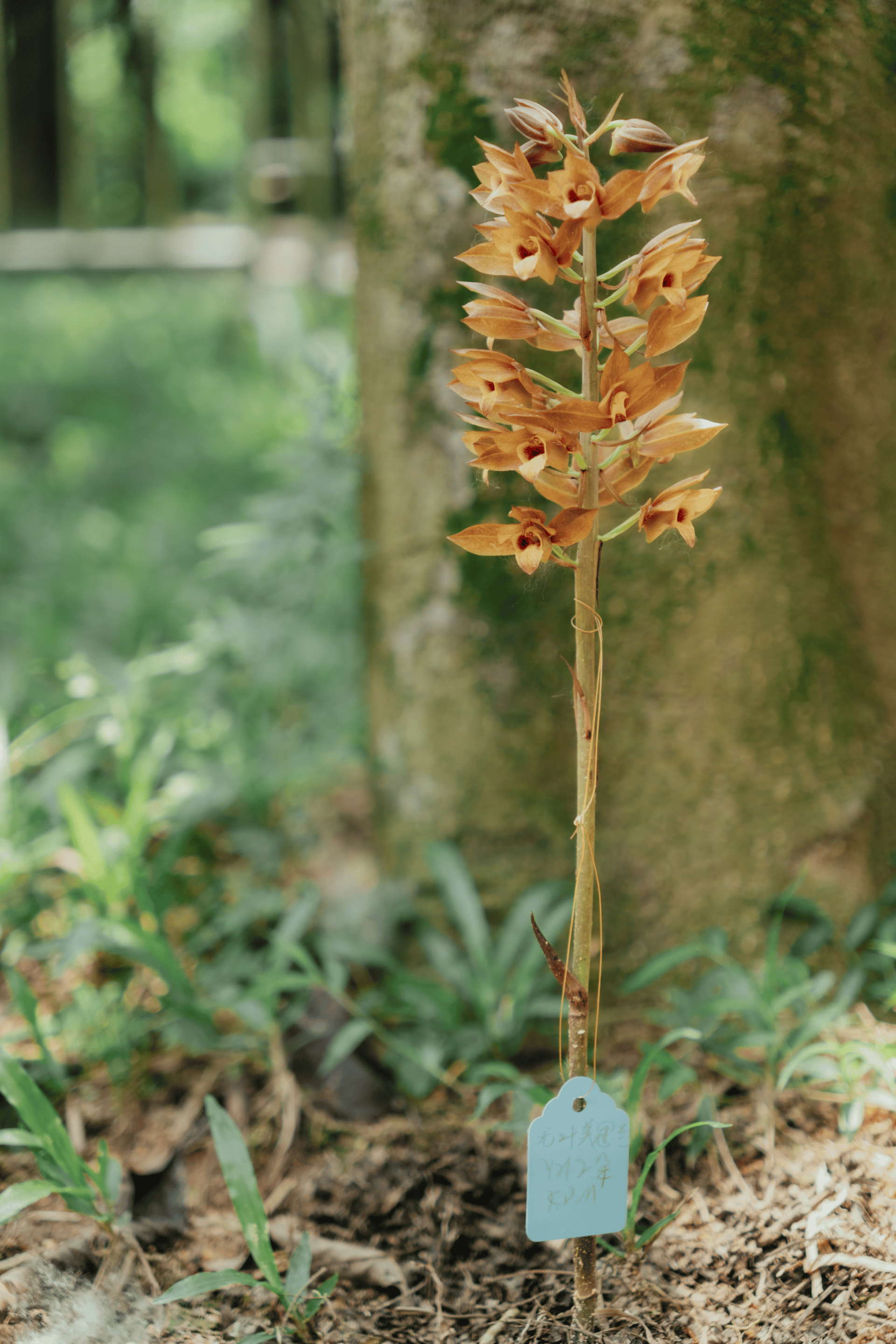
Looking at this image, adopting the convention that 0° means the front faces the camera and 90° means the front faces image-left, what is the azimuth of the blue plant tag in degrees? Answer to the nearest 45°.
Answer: approximately 0°

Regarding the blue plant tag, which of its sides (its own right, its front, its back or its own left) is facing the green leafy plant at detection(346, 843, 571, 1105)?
back

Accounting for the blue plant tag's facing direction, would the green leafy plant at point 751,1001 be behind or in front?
behind
